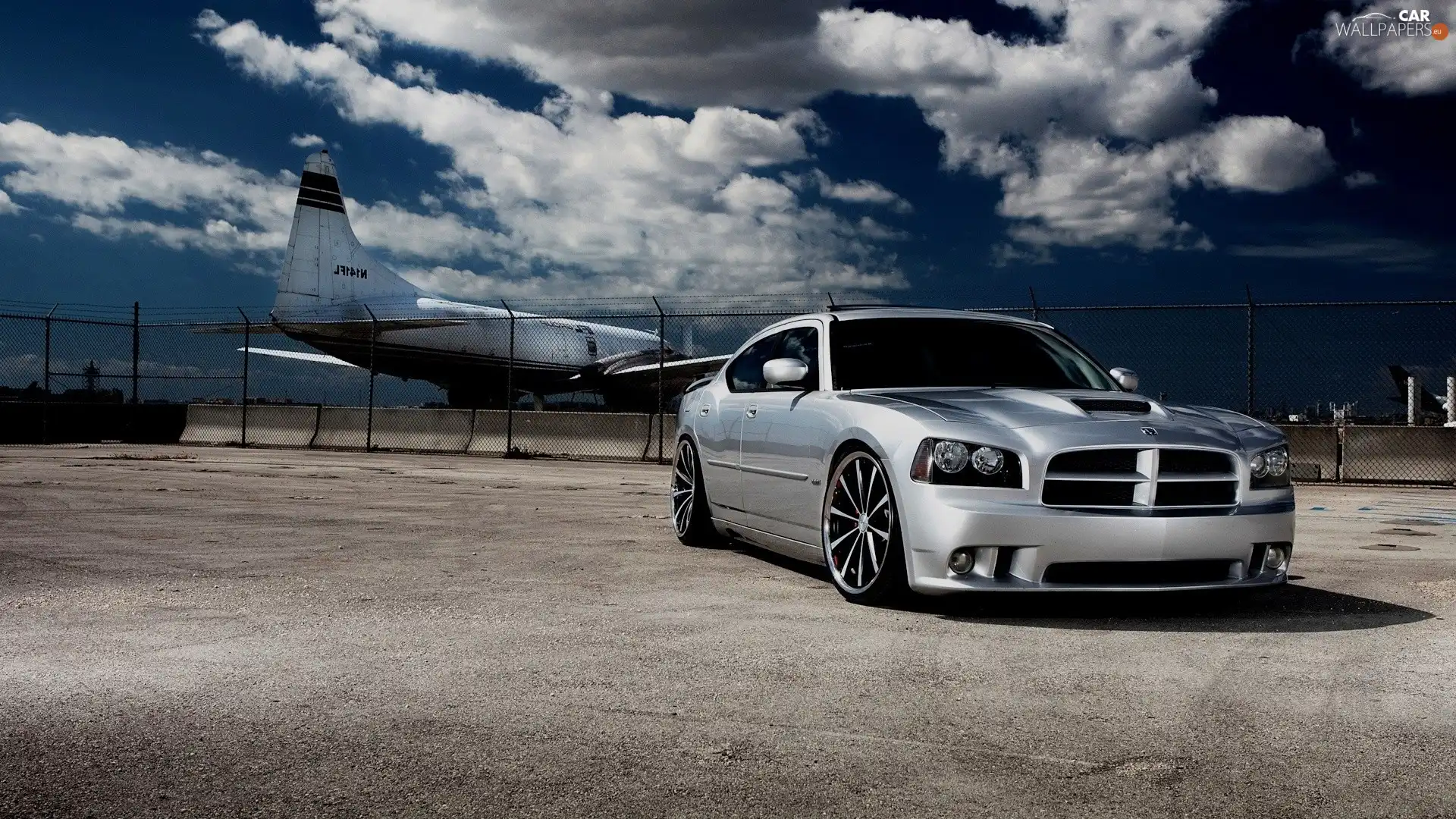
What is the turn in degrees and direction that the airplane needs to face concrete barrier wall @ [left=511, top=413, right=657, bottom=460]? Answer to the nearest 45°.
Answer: approximately 135° to its right

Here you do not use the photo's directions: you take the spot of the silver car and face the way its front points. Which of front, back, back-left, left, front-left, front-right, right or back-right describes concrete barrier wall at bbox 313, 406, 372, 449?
back

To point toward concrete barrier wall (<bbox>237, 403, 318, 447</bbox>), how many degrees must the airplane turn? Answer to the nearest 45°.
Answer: approximately 135° to its right

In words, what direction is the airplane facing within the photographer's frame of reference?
facing away from the viewer and to the right of the viewer

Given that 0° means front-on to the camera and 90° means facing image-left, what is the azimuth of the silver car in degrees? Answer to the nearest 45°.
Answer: approximately 315°

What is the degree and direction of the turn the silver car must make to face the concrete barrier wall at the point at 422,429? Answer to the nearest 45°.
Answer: approximately 180°

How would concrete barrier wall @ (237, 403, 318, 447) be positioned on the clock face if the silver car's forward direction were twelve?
The concrete barrier wall is roughly at 6 o'clock from the silver car.

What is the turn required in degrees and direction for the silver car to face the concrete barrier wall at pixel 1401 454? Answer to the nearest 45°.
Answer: approximately 90° to its left

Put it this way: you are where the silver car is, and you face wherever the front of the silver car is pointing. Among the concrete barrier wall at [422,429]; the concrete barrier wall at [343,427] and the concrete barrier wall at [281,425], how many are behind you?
3

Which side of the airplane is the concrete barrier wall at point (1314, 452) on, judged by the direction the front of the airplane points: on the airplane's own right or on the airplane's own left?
on the airplane's own right

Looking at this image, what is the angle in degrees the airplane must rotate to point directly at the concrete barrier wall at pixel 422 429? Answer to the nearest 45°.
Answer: approximately 135° to its right
